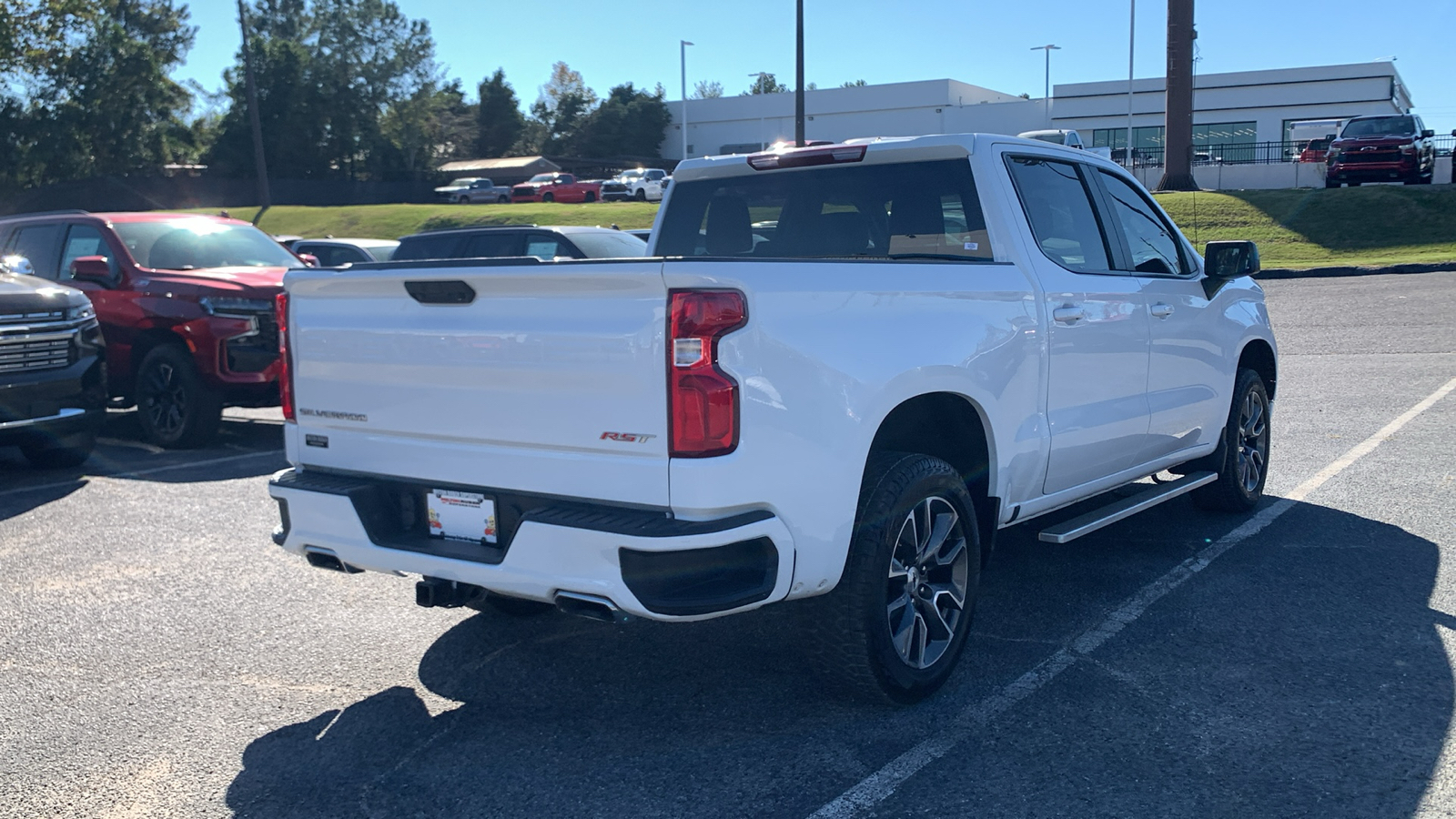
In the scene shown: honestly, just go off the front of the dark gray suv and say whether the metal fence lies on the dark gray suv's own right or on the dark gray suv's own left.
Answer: on the dark gray suv's own left

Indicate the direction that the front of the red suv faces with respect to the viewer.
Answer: facing the viewer and to the right of the viewer

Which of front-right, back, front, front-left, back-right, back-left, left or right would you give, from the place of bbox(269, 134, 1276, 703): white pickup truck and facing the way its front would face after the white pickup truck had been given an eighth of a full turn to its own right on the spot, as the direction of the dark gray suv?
back-left

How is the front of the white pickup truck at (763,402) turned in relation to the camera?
facing away from the viewer and to the right of the viewer

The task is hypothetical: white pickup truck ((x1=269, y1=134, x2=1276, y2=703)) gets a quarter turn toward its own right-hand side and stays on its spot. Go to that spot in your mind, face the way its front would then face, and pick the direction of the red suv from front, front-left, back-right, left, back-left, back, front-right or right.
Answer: back

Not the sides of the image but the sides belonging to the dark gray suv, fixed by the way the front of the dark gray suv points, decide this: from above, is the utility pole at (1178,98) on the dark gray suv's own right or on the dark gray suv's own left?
on the dark gray suv's own left

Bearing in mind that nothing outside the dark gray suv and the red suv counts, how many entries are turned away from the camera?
0

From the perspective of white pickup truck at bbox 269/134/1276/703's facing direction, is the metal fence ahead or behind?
ahead
